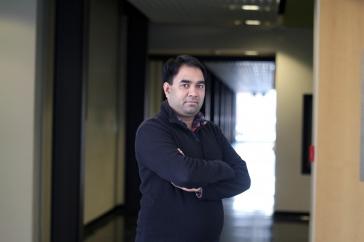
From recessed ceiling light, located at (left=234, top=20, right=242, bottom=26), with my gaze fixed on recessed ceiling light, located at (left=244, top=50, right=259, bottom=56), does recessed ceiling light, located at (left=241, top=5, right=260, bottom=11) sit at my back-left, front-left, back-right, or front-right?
back-right

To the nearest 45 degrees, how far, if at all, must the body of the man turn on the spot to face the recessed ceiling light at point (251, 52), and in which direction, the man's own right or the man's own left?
approximately 135° to the man's own left

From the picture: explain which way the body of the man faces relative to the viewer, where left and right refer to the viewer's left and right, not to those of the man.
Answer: facing the viewer and to the right of the viewer

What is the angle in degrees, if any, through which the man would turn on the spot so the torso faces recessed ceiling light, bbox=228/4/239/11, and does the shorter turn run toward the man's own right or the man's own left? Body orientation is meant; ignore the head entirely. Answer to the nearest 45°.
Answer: approximately 135° to the man's own left

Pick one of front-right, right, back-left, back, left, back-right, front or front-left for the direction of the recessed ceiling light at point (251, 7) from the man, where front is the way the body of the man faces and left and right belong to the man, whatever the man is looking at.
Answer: back-left

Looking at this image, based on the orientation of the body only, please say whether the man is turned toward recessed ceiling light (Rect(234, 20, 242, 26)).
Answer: no

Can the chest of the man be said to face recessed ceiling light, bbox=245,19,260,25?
no
